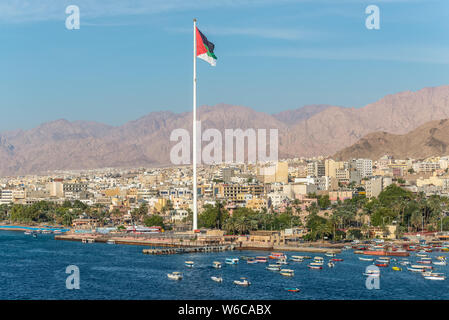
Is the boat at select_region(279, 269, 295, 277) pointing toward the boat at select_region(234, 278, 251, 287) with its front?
no

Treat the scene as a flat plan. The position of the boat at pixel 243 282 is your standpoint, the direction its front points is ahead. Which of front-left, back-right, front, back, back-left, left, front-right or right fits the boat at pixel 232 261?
right

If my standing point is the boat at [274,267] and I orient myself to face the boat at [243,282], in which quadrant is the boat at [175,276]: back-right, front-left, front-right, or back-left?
front-right

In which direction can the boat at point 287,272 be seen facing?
to the viewer's left

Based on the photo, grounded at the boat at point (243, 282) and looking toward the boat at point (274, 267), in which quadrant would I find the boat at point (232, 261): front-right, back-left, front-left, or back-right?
front-left

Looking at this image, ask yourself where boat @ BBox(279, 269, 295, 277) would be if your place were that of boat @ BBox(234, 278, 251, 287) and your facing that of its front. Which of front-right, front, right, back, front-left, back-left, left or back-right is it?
back-right

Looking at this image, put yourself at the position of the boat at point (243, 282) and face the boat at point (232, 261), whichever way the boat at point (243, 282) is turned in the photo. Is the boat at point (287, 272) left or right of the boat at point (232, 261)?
right

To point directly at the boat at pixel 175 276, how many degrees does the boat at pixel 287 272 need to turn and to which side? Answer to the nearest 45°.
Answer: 0° — it already faces it
